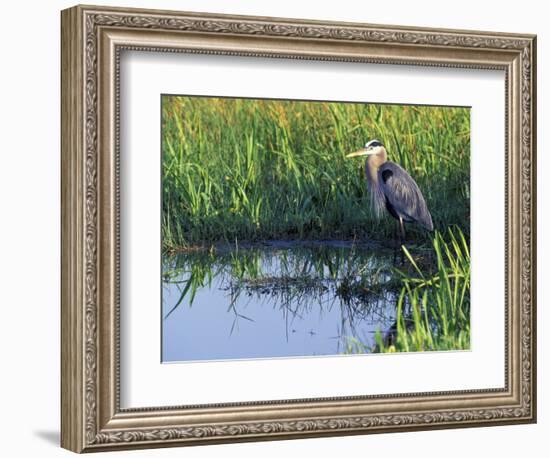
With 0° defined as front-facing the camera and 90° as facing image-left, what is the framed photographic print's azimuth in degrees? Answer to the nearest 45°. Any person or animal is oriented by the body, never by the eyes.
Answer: approximately 315°
